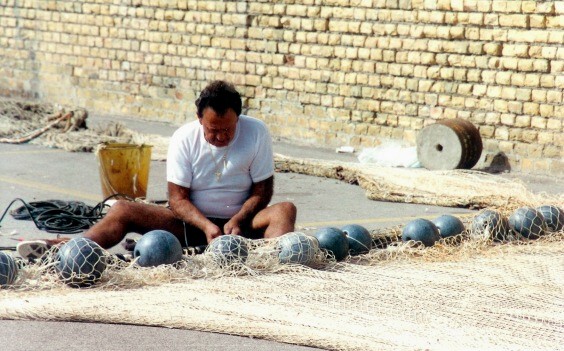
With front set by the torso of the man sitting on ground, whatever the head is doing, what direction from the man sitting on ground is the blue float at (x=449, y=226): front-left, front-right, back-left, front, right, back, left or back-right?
left

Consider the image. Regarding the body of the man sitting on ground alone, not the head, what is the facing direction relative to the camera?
toward the camera

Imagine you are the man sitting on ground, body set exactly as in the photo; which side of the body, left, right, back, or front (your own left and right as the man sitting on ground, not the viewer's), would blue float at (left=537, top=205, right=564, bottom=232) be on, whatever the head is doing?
left

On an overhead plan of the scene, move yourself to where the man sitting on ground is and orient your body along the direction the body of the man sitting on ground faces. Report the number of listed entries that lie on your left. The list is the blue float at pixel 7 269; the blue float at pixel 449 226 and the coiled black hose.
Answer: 1

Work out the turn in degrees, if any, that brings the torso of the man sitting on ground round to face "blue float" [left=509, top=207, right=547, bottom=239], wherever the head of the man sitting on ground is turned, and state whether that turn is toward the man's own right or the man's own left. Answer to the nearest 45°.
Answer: approximately 90° to the man's own left

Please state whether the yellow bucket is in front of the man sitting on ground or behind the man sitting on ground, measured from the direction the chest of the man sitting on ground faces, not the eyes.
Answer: behind

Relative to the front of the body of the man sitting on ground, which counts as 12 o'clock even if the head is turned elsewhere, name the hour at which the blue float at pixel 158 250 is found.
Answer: The blue float is roughly at 1 o'clock from the man sitting on ground.

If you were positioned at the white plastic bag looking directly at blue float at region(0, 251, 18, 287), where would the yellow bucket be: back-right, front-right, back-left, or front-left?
front-right

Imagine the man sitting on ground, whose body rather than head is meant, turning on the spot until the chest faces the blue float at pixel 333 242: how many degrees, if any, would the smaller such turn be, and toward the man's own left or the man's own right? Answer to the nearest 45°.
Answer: approximately 45° to the man's own left

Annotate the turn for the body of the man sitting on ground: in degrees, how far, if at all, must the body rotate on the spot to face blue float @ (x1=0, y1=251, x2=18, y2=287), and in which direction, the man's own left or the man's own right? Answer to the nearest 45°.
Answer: approximately 45° to the man's own right

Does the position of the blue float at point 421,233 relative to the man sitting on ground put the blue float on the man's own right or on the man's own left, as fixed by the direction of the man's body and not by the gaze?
on the man's own left

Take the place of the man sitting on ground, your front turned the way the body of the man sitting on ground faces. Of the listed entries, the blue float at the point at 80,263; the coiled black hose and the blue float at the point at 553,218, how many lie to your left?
1

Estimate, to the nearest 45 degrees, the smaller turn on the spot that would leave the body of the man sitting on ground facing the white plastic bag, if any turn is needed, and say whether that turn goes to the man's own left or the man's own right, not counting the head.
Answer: approximately 135° to the man's own left

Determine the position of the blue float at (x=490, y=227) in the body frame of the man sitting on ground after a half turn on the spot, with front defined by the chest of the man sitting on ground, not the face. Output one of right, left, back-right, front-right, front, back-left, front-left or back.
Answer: right

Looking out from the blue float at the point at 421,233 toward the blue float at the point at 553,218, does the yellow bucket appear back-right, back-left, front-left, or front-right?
back-left

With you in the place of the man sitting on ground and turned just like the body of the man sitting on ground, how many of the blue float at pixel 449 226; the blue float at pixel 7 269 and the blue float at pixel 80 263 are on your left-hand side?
1

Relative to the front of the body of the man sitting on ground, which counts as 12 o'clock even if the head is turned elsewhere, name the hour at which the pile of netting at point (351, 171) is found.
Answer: The pile of netting is roughly at 7 o'clock from the man sitting on ground.
